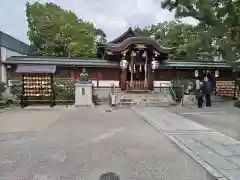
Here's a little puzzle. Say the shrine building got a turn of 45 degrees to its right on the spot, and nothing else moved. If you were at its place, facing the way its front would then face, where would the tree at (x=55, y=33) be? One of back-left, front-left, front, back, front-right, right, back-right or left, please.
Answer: right

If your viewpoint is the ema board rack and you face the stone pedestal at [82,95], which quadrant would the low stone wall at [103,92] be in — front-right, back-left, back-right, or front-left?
front-left

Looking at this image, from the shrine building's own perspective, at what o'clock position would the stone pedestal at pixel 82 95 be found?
The stone pedestal is roughly at 1 o'clock from the shrine building.

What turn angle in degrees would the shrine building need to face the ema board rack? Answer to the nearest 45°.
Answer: approximately 45° to its right

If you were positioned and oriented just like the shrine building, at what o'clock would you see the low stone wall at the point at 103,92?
The low stone wall is roughly at 2 o'clock from the shrine building.

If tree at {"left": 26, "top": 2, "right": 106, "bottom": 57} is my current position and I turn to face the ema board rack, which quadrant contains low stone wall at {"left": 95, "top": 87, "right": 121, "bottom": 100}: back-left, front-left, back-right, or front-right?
front-left

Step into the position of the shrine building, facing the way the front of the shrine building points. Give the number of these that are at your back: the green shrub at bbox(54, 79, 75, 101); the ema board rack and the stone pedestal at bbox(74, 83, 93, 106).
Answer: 0

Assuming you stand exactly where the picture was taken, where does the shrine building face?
facing the viewer
